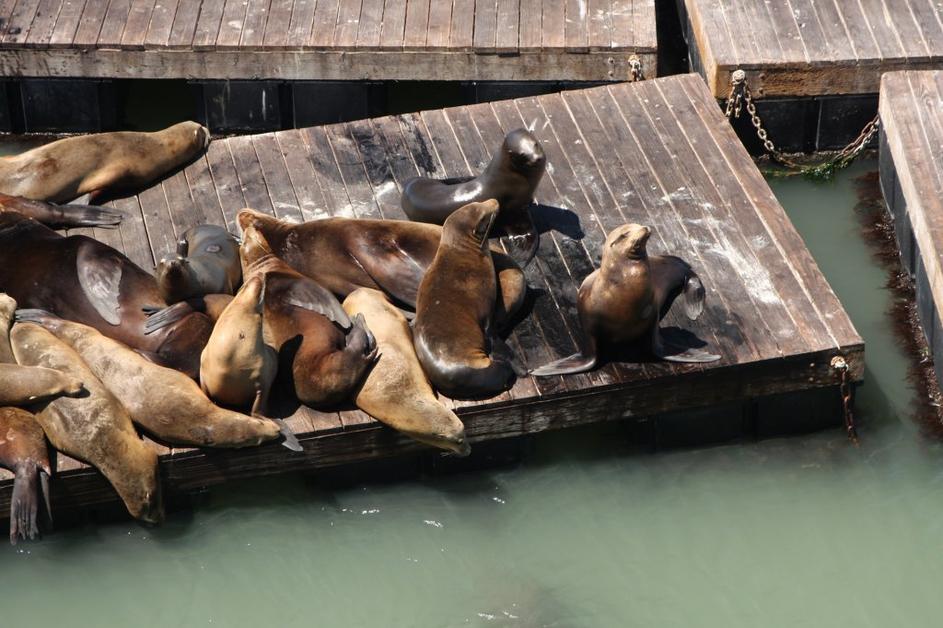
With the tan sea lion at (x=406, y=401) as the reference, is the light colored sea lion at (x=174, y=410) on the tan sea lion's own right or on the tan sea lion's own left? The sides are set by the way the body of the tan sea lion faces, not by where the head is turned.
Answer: on the tan sea lion's own right

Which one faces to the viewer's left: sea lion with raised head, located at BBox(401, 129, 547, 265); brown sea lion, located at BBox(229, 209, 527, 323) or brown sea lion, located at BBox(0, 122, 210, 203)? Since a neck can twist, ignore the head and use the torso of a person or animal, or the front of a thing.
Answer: brown sea lion, located at BBox(229, 209, 527, 323)

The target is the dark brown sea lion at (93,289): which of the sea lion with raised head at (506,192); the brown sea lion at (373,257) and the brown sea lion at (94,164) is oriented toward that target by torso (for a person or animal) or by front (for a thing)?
the brown sea lion at (373,257)

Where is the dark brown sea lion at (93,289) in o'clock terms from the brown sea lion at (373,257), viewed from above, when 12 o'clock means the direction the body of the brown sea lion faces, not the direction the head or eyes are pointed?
The dark brown sea lion is roughly at 12 o'clock from the brown sea lion.

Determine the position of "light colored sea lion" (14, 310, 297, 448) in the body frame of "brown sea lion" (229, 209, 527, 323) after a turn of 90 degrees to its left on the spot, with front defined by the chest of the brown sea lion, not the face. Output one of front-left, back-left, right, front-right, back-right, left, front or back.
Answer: front-right

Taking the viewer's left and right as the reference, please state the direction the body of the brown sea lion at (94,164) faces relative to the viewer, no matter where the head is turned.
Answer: facing to the right of the viewer

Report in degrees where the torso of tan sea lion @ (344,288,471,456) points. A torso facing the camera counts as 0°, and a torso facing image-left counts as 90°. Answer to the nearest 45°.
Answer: approximately 315°

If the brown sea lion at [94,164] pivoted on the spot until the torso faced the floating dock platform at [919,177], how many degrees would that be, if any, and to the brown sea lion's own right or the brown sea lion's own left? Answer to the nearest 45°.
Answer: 0° — it already faces it

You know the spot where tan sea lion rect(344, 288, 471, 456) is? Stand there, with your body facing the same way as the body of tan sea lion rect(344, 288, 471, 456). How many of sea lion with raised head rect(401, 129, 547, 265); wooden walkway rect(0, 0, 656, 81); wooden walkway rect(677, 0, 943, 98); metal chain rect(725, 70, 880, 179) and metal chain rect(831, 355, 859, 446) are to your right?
0

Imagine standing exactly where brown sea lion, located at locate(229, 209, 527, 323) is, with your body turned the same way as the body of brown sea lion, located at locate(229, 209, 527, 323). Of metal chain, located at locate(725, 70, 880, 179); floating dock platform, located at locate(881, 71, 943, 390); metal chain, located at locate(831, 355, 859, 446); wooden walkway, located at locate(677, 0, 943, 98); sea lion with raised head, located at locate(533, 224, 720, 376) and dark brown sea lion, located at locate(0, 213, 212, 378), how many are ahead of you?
1

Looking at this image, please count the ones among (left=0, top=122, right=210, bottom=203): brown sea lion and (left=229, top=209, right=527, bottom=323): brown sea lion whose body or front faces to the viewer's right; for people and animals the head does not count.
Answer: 1

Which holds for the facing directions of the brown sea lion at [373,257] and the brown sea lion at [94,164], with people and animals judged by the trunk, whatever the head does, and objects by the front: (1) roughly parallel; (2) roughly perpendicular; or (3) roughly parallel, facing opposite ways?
roughly parallel, facing opposite ways

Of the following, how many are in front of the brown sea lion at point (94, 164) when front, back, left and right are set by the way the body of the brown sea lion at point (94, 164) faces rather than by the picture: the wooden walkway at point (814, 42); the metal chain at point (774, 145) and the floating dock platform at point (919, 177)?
3

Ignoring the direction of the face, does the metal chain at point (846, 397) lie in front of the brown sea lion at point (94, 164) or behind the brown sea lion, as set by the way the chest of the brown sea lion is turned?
in front

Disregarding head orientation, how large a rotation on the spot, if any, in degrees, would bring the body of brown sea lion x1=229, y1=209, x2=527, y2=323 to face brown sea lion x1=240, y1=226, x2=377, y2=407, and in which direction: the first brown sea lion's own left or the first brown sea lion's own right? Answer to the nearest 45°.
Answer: approximately 45° to the first brown sea lion's own left

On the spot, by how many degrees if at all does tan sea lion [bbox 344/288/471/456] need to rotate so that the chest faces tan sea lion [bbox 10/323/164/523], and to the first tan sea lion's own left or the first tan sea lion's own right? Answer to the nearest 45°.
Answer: approximately 135° to the first tan sea lion's own right

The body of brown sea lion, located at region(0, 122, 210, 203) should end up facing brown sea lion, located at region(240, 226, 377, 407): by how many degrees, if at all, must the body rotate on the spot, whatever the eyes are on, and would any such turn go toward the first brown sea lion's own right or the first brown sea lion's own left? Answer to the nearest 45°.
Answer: approximately 45° to the first brown sea lion's own right

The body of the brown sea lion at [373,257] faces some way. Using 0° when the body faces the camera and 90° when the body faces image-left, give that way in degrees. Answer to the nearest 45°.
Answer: approximately 90°
